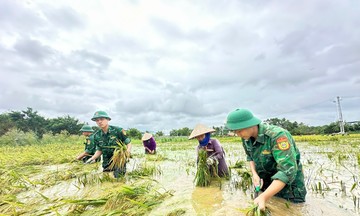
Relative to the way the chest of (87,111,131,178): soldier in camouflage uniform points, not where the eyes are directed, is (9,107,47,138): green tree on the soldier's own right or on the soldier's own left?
on the soldier's own right

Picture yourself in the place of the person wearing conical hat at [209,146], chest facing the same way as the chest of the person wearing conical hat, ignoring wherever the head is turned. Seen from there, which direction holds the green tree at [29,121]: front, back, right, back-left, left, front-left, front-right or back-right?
right

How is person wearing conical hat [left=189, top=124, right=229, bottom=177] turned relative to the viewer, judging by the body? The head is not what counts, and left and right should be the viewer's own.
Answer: facing the viewer and to the left of the viewer

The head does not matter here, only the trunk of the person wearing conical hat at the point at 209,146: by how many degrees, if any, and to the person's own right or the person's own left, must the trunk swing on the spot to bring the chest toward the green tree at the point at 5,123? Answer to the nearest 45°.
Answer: approximately 90° to the person's own right

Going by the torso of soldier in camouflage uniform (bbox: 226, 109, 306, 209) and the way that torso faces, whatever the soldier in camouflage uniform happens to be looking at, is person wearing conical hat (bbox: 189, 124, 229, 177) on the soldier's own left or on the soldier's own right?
on the soldier's own right

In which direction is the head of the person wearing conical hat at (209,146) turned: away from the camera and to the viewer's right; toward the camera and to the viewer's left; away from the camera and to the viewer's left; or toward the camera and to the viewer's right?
toward the camera and to the viewer's left

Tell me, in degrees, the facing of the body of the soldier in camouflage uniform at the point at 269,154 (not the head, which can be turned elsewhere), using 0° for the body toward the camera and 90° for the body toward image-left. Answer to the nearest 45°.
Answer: approximately 45°

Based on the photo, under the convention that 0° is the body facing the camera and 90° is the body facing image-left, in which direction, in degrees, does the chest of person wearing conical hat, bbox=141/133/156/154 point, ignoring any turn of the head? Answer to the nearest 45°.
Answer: approximately 45°

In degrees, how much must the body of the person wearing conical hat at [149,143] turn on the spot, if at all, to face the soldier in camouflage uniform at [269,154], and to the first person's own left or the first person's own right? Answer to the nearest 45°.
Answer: approximately 45° to the first person's own left
